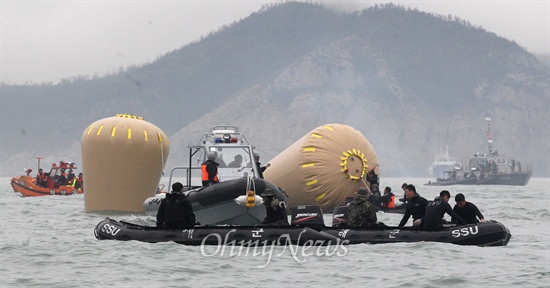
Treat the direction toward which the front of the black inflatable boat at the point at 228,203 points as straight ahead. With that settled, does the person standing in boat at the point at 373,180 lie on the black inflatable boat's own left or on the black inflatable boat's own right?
on the black inflatable boat's own left

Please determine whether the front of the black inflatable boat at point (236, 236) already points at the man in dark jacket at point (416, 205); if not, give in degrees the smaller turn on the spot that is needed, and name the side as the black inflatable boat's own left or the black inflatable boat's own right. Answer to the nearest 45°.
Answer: approximately 180°

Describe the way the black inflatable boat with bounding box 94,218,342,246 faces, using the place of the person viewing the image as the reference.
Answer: facing to the left of the viewer

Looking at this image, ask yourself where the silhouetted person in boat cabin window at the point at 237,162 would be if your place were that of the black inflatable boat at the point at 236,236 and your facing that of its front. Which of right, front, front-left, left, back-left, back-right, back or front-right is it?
right

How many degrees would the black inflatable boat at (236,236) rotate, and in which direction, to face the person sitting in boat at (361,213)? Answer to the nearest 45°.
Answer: approximately 180°
